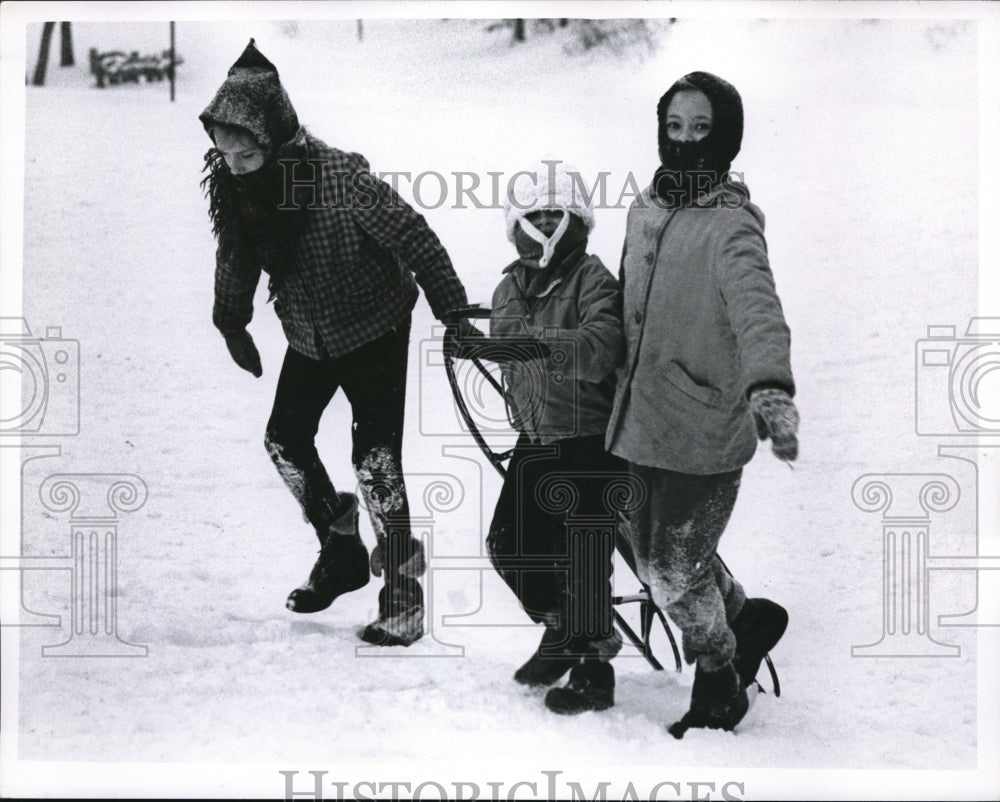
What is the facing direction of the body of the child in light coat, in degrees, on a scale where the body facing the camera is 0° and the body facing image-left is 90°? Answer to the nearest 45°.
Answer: approximately 45°

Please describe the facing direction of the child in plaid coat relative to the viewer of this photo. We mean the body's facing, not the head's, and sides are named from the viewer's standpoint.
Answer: facing the viewer and to the left of the viewer

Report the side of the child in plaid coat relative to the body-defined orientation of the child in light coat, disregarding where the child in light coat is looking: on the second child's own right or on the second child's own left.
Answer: on the second child's own right

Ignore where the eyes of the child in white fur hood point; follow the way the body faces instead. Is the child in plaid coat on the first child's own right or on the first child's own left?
on the first child's own right

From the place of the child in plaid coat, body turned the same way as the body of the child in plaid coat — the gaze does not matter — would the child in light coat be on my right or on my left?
on my left

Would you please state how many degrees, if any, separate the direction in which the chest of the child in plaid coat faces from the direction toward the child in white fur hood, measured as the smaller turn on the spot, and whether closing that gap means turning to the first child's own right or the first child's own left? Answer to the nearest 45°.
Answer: approximately 135° to the first child's own left
